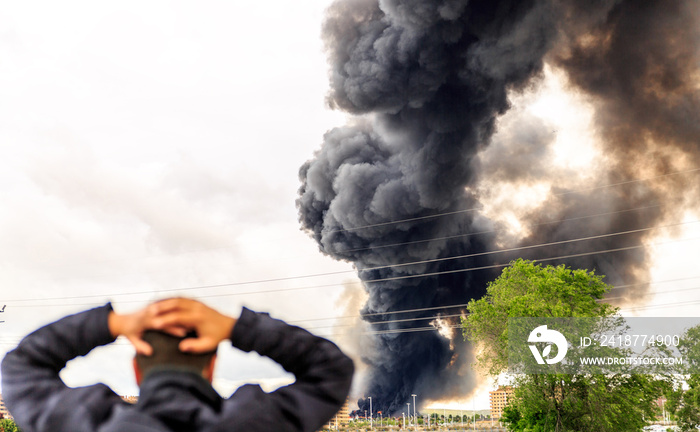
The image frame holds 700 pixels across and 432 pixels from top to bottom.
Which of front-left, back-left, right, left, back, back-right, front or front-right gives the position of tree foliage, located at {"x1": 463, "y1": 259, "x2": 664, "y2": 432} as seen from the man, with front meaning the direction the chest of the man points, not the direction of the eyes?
front-right

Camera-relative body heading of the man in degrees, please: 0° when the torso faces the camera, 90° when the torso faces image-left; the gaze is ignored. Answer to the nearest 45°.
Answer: approximately 180°

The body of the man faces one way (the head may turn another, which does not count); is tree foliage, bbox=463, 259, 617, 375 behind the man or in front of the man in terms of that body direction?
in front
